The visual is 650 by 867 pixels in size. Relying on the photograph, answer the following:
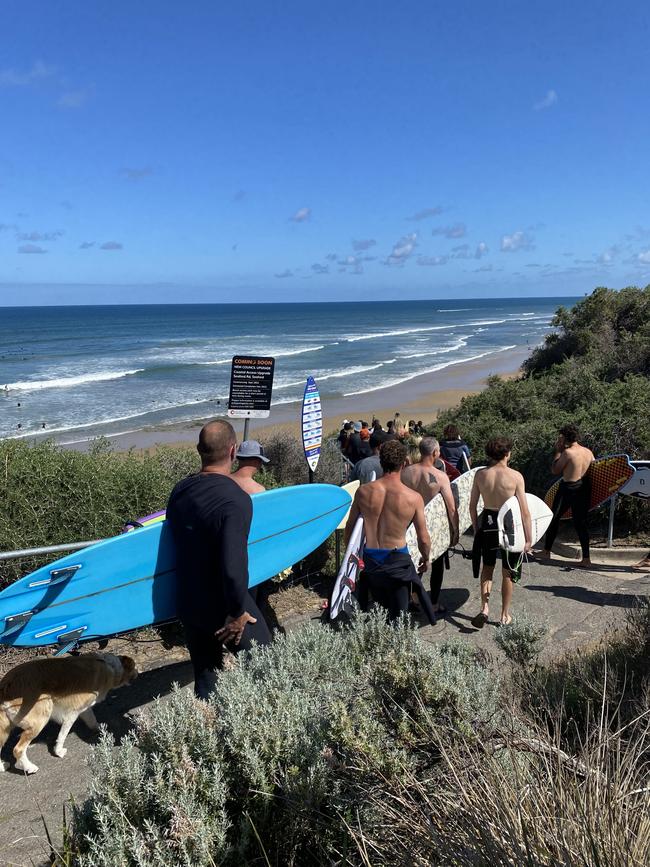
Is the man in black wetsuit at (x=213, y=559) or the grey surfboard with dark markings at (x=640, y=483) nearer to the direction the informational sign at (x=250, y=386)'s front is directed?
the man in black wetsuit

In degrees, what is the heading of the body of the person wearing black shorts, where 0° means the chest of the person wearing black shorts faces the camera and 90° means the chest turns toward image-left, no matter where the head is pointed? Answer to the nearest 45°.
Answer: approximately 180°

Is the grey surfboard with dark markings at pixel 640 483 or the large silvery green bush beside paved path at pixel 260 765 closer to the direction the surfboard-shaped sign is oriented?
the large silvery green bush beside paved path

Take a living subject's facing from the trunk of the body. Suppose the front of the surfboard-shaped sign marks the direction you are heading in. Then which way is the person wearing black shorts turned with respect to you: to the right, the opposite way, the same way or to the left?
the opposite way

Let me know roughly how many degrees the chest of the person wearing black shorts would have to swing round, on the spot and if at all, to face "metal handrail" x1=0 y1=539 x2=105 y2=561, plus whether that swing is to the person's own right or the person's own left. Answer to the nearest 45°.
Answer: approximately 135° to the person's own left

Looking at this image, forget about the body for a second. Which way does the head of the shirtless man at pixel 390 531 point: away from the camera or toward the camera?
away from the camera

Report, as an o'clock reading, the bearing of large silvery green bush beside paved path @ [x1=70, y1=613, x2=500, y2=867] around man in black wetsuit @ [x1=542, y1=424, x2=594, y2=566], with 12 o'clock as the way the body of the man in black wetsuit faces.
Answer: The large silvery green bush beside paved path is roughly at 8 o'clock from the man in black wetsuit.

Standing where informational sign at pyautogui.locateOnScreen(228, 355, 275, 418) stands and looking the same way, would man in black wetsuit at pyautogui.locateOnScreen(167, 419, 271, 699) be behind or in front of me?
in front

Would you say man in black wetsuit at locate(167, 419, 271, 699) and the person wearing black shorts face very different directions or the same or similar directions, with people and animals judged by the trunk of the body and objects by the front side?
same or similar directions

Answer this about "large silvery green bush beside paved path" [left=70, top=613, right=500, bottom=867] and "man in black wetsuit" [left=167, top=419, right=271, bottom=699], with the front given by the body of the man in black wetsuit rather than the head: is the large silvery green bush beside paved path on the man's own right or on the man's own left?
on the man's own right

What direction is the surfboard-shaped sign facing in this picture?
toward the camera

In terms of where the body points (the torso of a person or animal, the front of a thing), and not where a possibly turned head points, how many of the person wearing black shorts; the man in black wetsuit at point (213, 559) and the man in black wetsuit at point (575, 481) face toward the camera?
0

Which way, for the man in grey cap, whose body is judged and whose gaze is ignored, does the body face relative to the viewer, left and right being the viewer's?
facing away from the viewer and to the right of the viewer

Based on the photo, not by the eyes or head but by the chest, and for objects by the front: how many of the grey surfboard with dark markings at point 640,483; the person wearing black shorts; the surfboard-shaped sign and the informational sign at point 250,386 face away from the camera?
1

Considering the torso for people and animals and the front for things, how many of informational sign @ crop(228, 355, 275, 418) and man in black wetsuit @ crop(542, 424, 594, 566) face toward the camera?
1
